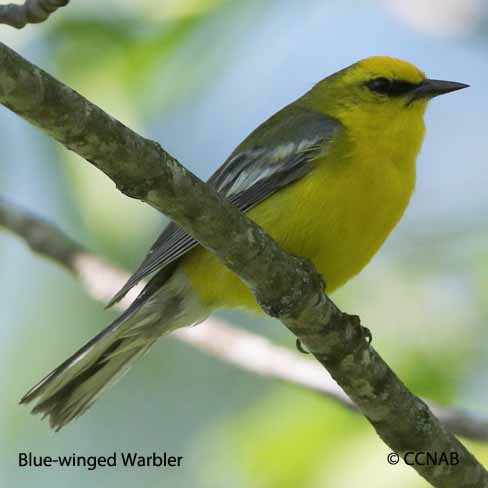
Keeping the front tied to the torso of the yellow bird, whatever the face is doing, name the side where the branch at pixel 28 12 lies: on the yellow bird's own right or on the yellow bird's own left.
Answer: on the yellow bird's own right

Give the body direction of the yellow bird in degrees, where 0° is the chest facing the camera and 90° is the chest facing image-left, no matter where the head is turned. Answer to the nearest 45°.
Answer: approximately 270°
